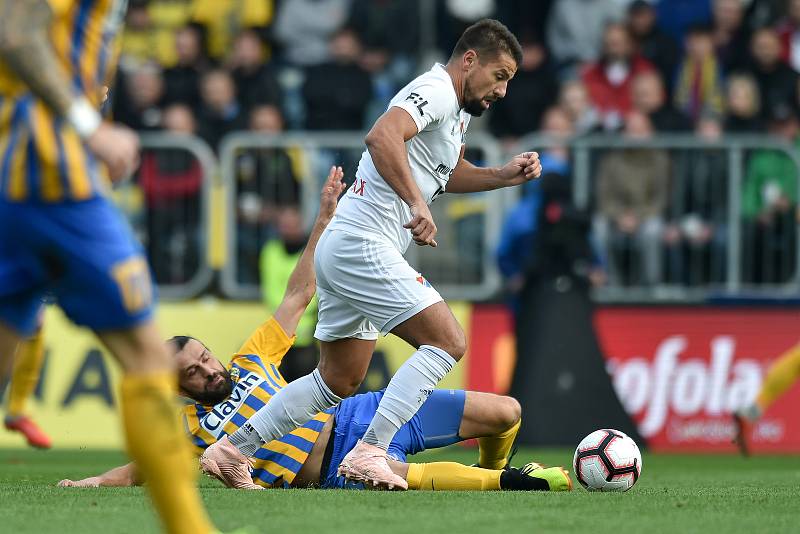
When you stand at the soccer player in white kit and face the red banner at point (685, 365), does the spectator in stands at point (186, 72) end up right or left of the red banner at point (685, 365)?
left

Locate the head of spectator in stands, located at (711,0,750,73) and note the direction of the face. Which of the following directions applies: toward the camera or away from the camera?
toward the camera

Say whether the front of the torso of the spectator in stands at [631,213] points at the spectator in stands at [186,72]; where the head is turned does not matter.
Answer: no

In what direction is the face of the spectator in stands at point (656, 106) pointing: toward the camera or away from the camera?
toward the camera

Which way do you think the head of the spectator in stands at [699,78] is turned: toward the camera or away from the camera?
toward the camera

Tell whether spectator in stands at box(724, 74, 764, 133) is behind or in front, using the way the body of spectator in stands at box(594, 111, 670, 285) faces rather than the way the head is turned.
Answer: behind

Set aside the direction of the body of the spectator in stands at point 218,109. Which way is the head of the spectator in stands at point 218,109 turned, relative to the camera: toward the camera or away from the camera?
toward the camera

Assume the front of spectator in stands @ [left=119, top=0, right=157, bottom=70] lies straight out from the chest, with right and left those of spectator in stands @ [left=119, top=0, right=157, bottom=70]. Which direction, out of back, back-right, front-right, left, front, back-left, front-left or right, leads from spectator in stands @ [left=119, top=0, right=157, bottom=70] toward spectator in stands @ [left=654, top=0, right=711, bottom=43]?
left

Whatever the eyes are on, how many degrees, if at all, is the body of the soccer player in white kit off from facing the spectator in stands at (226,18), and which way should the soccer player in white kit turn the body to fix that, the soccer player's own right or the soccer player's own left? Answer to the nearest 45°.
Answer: approximately 90° to the soccer player's own left

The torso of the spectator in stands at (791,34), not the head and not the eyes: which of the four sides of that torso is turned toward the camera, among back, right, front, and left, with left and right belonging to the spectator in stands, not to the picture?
front

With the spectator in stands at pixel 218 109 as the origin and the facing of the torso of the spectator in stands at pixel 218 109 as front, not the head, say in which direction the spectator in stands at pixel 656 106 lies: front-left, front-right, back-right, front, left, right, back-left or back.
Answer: left

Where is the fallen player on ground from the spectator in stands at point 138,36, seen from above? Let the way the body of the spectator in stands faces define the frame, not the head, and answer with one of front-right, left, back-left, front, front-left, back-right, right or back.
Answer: front

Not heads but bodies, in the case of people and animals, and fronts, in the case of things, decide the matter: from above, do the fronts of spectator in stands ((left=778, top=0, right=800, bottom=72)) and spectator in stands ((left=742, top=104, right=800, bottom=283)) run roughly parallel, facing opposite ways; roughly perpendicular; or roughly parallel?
roughly parallel

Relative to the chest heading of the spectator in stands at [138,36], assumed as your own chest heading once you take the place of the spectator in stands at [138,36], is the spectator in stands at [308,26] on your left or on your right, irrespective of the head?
on your left

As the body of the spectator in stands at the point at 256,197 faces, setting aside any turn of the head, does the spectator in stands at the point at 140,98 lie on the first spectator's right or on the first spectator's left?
on the first spectator's right

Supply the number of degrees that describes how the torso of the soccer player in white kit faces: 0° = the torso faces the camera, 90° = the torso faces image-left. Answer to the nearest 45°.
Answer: approximately 270°

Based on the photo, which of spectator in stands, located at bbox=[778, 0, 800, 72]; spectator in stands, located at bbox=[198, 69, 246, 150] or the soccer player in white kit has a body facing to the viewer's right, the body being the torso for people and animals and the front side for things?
the soccer player in white kit

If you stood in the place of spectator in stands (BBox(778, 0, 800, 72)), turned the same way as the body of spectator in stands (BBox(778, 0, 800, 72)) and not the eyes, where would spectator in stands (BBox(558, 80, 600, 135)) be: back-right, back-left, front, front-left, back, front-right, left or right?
front-right
